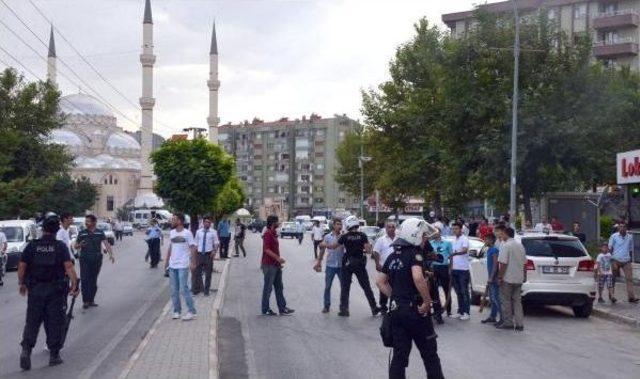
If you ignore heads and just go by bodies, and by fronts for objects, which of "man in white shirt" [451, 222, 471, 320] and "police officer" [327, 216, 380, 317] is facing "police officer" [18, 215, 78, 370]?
the man in white shirt

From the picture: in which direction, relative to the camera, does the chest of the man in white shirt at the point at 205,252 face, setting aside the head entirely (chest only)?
toward the camera

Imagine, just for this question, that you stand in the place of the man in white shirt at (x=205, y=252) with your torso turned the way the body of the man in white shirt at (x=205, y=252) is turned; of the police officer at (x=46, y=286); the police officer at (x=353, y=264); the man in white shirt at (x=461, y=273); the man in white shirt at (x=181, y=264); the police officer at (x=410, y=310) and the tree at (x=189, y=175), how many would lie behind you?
1

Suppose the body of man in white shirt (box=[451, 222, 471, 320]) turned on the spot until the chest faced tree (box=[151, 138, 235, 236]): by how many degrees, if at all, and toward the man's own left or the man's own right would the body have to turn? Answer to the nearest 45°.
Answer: approximately 90° to the man's own right

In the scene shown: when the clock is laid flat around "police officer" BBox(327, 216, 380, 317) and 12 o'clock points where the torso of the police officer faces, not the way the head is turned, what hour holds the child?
The child is roughly at 2 o'clock from the police officer.

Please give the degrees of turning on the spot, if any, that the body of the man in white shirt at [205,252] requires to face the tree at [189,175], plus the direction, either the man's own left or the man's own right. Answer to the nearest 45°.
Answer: approximately 180°

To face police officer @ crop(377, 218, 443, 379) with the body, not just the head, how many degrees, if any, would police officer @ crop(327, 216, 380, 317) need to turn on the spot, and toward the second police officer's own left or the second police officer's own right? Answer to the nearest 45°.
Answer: approximately 180°

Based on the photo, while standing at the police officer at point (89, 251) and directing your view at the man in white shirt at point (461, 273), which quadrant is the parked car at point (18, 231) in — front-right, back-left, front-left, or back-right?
back-left

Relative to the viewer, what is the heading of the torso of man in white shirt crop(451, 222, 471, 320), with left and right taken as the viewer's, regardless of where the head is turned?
facing the viewer and to the left of the viewer

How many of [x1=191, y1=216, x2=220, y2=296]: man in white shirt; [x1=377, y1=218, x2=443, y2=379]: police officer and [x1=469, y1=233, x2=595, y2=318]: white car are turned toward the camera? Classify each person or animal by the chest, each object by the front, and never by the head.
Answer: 1

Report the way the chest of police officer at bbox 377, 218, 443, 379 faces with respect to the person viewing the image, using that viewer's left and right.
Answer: facing away from the viewer and to the right of the viewer

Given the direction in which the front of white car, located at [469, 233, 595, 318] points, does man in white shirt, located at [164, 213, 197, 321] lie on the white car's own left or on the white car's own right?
on the white car's own left
